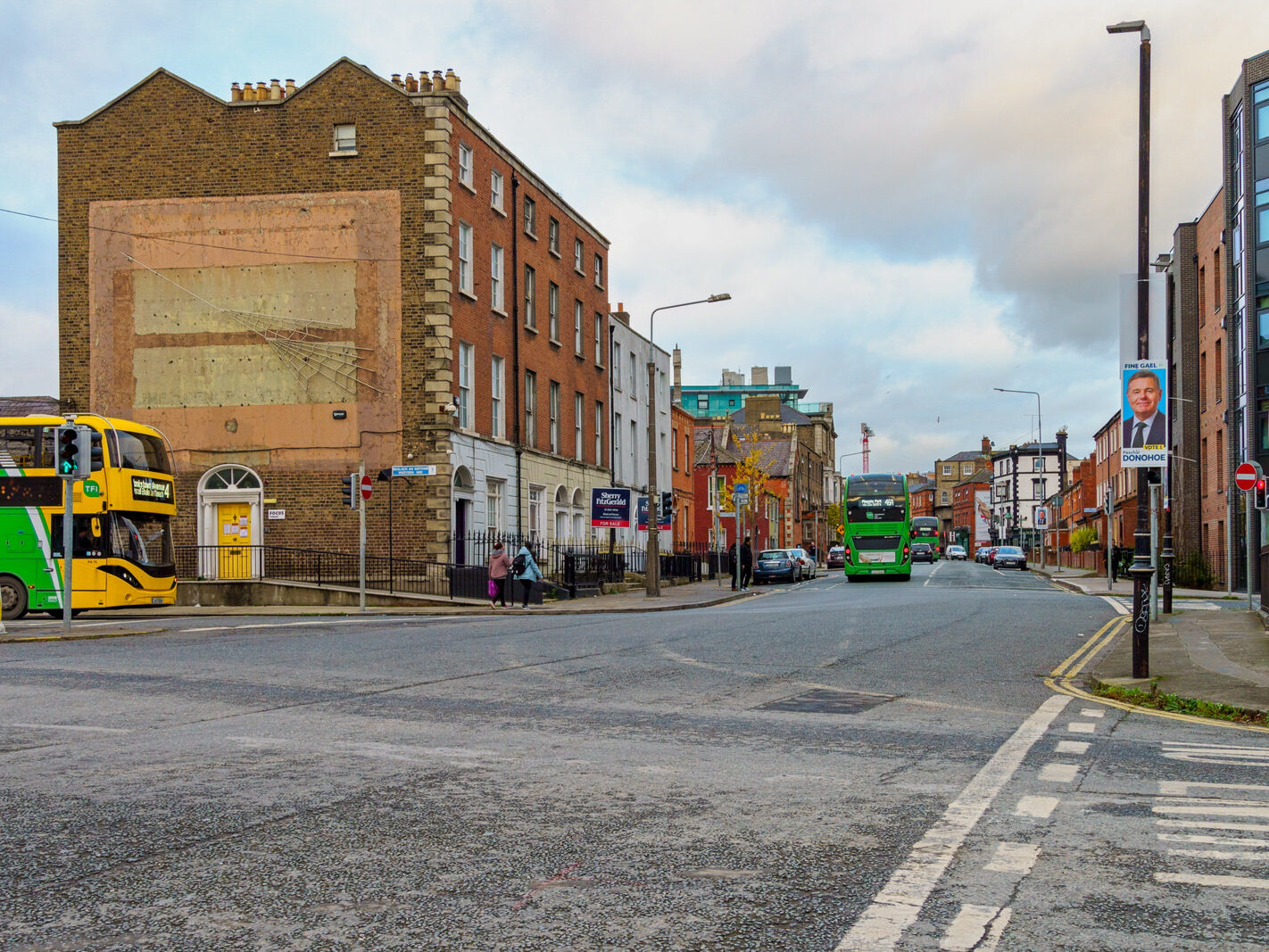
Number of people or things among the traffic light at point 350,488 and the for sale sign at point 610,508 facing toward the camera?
1

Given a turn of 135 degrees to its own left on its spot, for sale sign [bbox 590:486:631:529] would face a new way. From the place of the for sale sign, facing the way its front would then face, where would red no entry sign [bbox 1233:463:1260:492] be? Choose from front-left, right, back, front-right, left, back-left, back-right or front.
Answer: right

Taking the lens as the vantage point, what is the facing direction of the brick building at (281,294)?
facing the viewer and to the right of the viewer

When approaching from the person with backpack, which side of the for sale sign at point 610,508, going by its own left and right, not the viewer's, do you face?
front

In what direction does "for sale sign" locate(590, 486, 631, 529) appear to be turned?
toward the camera

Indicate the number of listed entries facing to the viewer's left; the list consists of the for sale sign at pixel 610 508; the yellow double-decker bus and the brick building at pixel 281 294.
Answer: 0

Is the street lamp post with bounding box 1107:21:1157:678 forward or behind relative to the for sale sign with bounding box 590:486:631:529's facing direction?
forward

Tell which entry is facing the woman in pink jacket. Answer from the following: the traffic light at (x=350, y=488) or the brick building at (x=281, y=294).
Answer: the brick building

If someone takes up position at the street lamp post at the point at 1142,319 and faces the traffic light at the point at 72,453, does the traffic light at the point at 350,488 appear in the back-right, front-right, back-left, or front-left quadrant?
front-right

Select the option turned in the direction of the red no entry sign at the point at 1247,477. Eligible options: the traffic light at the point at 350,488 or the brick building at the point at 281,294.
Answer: the brick building

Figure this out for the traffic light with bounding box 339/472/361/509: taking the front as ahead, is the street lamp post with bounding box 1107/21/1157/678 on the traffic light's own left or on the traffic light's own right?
on the traffic light's own left
